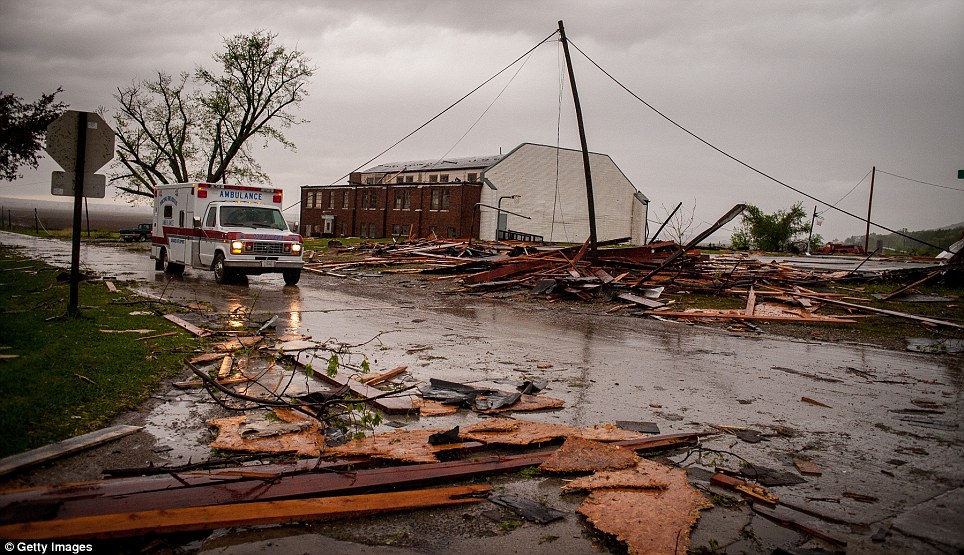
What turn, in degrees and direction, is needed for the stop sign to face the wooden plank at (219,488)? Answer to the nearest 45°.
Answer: approximately 180°

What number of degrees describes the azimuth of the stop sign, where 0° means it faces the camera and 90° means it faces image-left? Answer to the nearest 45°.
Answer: approximately 180°

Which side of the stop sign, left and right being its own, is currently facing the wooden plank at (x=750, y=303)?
right

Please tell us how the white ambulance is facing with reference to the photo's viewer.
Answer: facing the viewer and to the right of the viewer

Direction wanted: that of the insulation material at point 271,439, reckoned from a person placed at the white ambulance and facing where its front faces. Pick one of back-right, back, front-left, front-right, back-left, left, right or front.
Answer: front-right

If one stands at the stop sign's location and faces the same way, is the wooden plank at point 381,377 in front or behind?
behind

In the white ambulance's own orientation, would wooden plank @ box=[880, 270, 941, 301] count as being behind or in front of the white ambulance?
in front

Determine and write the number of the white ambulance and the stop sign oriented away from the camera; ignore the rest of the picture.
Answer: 1

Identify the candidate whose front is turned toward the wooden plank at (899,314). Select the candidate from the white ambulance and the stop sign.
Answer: the white ambulance

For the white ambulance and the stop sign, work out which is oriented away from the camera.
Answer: the stop sign

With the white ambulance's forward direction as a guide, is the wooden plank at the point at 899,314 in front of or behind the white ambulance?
in front
